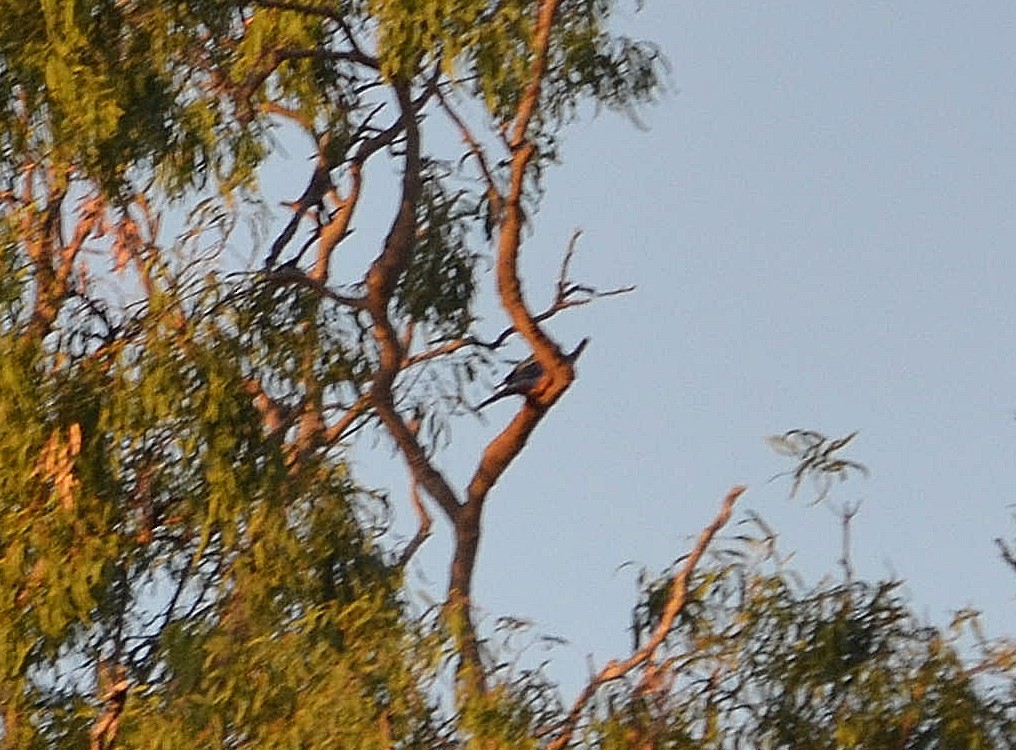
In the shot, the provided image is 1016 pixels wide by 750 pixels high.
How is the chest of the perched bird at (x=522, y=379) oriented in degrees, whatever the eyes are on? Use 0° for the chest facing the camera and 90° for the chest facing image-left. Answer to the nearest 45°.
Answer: approximately 270°
